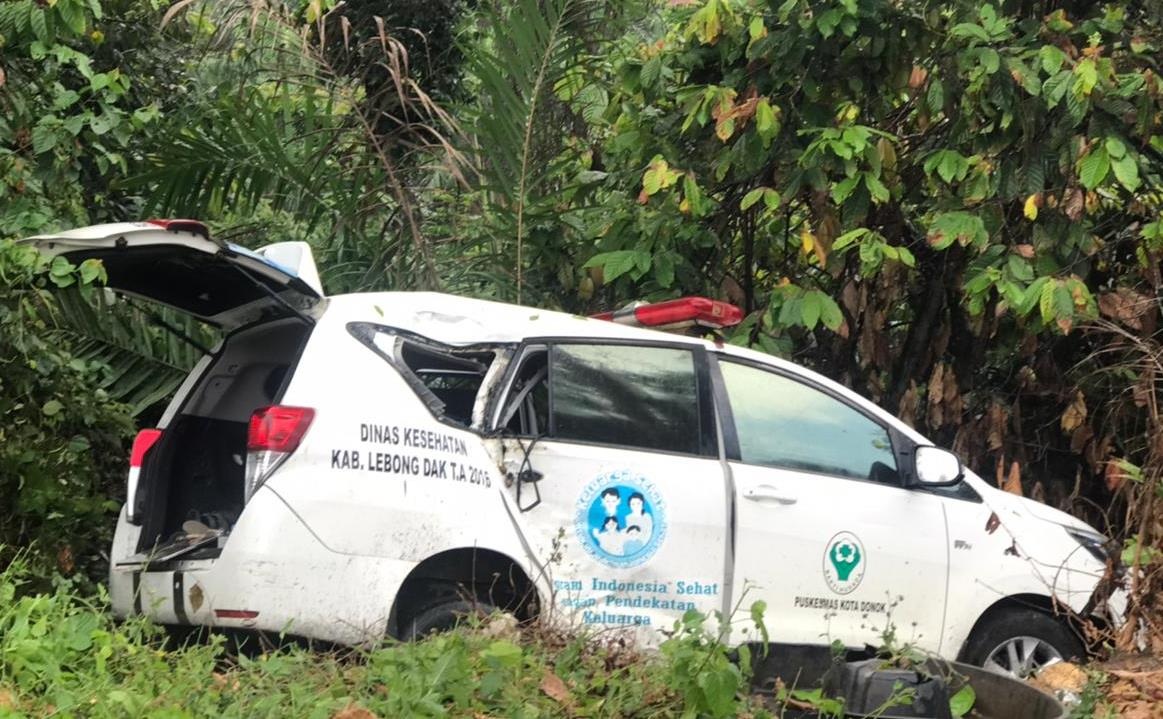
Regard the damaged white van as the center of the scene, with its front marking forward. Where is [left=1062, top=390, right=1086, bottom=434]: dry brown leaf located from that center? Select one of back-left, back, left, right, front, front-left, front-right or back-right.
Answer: front

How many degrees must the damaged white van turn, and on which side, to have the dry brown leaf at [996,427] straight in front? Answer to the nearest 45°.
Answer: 0° — it already faces it

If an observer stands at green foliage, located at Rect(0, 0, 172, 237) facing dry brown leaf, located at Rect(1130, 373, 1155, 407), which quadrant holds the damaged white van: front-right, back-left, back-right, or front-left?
front-right

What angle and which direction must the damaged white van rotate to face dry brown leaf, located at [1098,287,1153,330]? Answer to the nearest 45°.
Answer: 0° — it already faces it

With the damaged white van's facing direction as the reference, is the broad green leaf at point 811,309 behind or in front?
in front

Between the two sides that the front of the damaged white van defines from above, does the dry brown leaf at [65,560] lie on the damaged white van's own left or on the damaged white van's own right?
on the damaged white van's own left

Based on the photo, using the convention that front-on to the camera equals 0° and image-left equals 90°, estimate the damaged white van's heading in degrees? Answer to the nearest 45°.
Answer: approximately 225°

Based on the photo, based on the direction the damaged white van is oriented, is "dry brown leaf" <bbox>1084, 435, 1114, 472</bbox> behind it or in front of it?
in front

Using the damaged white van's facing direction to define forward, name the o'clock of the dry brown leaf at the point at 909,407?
The dry brown leaf is roughly at 12 o'clock from the damaged white van.

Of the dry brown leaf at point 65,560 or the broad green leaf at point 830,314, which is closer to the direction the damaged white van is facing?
the broad green leaf

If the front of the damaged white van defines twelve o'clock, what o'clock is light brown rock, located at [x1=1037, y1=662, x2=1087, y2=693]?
The light brown rock is roughly at 2 o'clock from the damaged white van.

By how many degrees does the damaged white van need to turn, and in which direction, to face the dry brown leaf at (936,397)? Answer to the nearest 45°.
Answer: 0° — it already faces it
